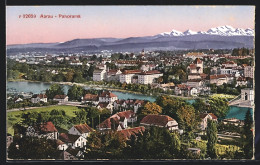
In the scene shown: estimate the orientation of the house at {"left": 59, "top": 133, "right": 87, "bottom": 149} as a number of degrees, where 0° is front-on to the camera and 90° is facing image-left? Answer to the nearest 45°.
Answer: approximately 315°
